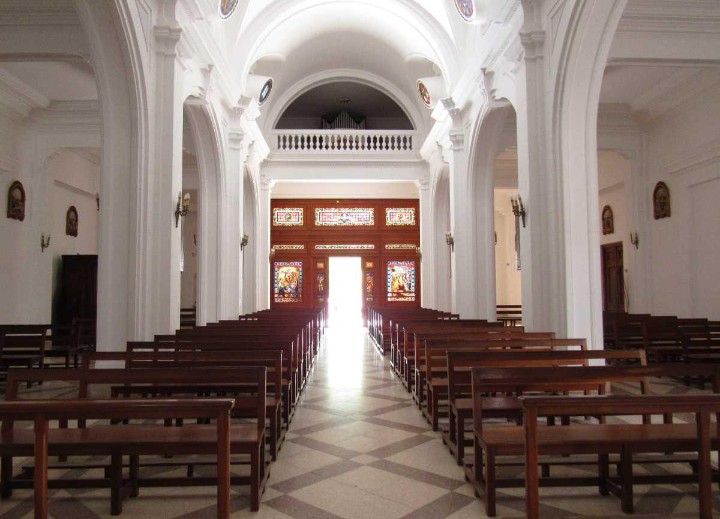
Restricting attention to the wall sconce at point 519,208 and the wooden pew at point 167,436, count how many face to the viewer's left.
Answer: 1

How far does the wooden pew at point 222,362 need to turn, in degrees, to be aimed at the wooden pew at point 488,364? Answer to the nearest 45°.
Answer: approximately 90° to its left

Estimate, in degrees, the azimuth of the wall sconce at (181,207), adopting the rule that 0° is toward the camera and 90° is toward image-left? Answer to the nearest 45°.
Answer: approximately 270°

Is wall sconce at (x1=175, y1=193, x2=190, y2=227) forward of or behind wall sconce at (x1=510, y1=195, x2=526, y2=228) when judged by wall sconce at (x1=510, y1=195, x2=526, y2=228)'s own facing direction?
forward

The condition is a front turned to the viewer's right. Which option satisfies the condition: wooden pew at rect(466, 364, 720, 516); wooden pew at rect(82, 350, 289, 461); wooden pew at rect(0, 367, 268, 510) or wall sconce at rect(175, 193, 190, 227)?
the wall sconce

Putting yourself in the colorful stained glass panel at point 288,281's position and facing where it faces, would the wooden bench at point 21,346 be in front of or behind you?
in front

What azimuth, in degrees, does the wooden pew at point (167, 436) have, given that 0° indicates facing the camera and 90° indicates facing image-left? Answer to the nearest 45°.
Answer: approximately 0°

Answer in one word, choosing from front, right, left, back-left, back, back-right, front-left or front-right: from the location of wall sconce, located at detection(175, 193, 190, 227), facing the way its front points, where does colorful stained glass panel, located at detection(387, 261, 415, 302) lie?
front-left

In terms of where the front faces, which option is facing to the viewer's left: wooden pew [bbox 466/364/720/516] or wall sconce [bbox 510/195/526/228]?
the wall sconce

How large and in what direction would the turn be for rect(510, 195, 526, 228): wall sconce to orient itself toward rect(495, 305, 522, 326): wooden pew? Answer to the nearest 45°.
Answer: approximately 90° to its right

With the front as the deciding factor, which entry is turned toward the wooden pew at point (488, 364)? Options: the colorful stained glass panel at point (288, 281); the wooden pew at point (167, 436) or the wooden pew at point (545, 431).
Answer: the colorful stained glass panel

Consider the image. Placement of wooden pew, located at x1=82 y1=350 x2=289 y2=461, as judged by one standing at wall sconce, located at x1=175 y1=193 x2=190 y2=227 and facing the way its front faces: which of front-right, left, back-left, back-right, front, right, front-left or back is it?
right

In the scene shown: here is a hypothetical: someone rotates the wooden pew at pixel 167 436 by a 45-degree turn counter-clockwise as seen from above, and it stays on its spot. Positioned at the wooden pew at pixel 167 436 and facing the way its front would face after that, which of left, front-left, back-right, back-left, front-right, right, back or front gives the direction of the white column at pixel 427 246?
left

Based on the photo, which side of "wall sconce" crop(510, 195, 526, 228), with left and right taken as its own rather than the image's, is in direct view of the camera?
left

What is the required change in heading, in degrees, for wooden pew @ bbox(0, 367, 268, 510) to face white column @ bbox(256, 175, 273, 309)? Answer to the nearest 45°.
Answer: approximately 180°

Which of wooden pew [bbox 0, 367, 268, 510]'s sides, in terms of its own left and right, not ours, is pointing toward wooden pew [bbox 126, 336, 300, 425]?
back
